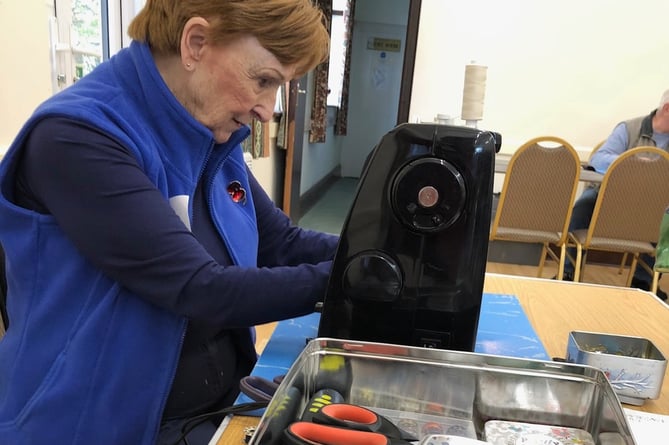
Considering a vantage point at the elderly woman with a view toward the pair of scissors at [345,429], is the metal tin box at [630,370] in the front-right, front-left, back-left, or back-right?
front-left

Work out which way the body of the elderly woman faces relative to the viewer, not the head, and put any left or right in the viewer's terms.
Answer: facing the viewer and to the right of the viewer

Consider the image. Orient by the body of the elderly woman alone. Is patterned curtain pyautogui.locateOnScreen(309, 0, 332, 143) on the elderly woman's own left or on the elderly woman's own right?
on the elderly woman's own left

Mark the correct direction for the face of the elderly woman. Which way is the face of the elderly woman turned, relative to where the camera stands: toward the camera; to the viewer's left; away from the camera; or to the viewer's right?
to the viewer's right

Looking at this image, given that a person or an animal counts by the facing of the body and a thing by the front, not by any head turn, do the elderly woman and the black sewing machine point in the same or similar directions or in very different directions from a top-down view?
very different directions

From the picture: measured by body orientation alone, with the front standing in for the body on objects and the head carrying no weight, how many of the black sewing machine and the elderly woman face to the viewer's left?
1

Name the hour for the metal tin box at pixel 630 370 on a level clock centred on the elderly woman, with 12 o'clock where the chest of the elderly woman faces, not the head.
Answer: The metal tin box is roughly at 11 o'clock from the elderly woman.

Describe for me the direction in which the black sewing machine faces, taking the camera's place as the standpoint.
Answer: facing to the left of the viewer
